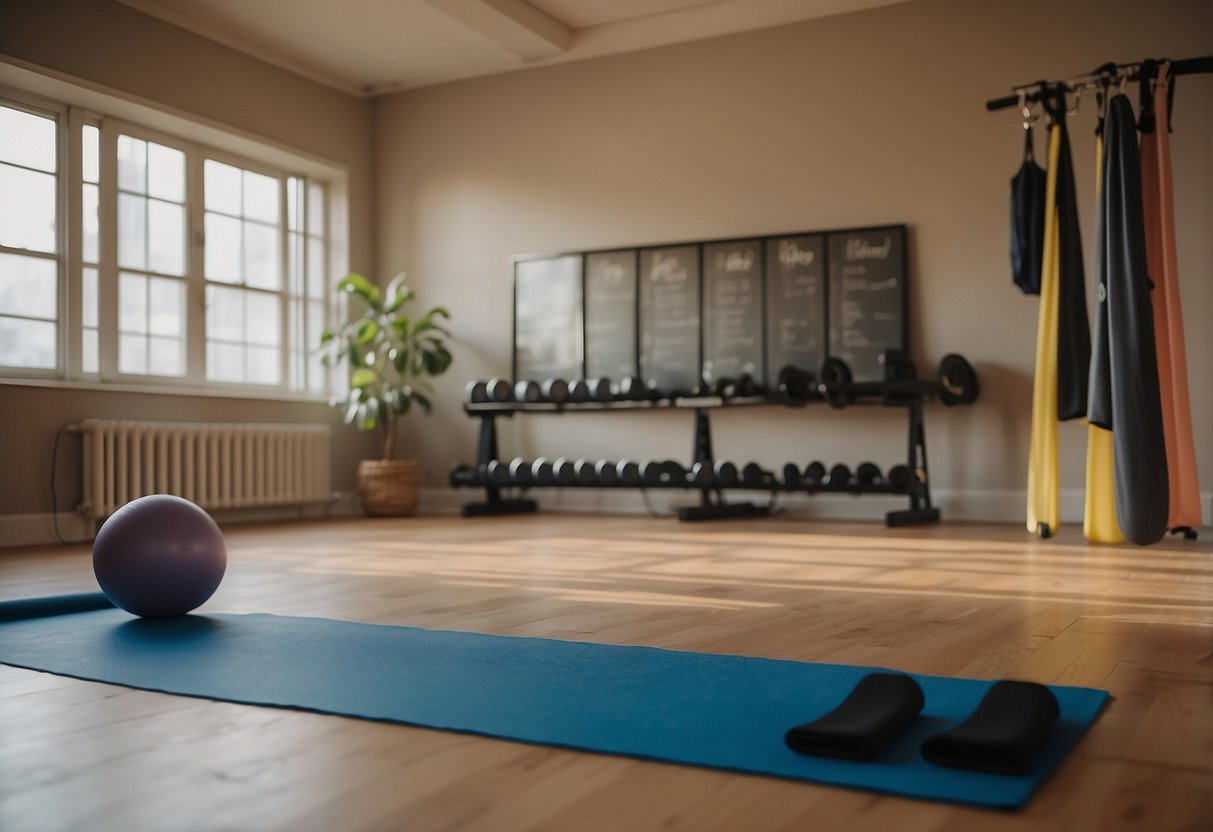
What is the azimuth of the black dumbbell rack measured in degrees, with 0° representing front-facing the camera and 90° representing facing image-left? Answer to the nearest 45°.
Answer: approximately 0°

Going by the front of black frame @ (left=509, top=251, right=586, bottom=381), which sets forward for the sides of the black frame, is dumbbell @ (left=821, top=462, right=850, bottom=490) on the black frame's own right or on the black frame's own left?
on the black frame's own left

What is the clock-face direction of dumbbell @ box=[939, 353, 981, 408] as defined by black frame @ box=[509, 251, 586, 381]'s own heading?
The dumbbell is roughly at 10 o'clock from the black frame.

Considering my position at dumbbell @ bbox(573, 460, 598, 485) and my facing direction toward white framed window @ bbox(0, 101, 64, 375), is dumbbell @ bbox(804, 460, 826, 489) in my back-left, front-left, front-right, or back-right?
back-left

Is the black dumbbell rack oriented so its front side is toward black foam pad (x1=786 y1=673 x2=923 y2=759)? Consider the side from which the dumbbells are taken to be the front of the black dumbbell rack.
yes

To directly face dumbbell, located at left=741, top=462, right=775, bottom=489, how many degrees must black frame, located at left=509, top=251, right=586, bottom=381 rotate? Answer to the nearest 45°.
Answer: approximately 45° to its left

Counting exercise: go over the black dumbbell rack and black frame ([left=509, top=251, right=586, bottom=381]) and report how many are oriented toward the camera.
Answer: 2

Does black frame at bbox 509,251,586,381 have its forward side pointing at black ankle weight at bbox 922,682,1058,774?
yes

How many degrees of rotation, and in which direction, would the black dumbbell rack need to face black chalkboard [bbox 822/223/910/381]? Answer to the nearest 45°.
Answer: approximately 90° to its left

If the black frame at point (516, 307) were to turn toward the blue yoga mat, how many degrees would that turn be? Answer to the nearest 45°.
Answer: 0° — it already faces it

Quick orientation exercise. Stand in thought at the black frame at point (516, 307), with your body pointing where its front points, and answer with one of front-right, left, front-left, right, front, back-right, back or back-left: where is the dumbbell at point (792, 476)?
front-left
